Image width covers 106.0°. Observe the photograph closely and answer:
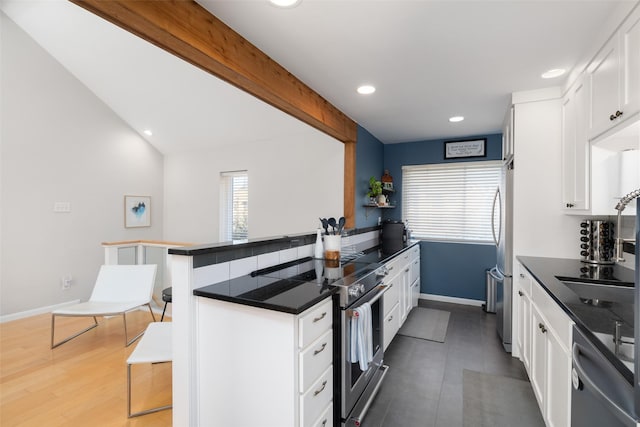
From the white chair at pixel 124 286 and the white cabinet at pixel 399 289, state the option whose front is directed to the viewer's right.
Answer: the white cabinet

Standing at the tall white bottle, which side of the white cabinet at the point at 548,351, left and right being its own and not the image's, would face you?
front

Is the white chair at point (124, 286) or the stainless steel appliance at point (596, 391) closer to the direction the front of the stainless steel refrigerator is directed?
the white chair

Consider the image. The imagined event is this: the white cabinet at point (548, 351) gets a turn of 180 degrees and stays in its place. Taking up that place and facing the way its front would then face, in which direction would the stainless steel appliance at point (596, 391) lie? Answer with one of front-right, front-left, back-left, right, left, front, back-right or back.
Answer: right

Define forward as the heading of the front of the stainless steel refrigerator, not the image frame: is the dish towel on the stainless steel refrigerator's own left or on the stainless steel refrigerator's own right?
on the stainless steel refrigerator's own left

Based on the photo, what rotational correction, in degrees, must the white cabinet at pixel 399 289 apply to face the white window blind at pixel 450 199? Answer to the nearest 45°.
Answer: approximately 45° to its left

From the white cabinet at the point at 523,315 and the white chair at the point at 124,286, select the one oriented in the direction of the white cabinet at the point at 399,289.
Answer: the white cabinet at the point at 523,315

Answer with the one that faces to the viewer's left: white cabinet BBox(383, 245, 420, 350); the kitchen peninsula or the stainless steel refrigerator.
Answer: the stainless steel refrigerator

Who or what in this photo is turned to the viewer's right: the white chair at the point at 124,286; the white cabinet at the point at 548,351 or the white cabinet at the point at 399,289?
the white cabinet at the point at 399,289

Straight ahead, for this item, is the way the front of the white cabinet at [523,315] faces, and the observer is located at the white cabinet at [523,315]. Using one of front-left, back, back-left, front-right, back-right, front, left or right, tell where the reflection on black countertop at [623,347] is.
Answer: left

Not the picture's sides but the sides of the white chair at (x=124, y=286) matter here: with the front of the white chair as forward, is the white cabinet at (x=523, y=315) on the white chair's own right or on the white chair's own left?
on the white chair's own left

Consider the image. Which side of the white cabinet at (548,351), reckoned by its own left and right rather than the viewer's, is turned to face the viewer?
left

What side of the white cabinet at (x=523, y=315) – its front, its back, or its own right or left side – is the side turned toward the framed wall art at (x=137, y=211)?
front

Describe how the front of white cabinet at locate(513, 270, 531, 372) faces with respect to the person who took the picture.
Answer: facing to the left of the viewer

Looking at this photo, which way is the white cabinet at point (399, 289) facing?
to the viewer's right
